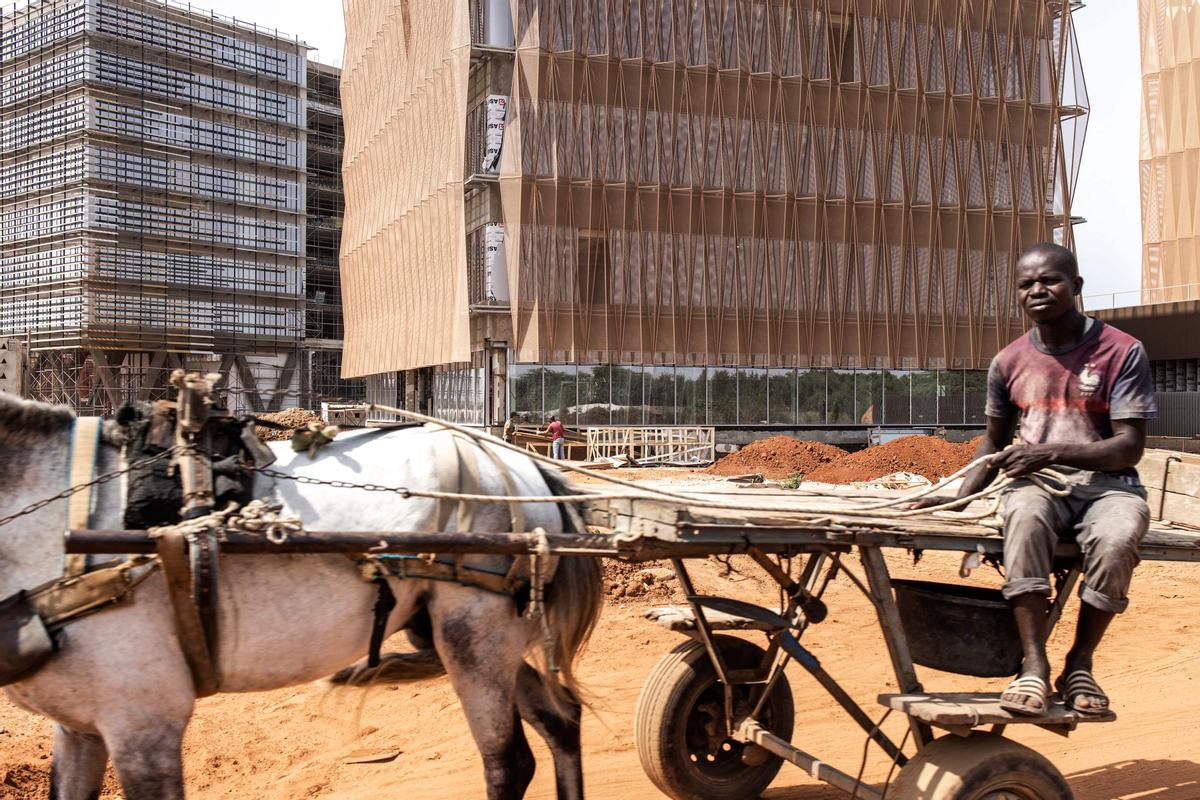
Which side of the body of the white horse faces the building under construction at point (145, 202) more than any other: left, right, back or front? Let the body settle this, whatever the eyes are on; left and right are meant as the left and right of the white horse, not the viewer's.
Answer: right

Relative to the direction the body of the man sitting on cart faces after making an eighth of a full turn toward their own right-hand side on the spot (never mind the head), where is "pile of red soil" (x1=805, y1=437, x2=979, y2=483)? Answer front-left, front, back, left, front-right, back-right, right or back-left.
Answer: back-right

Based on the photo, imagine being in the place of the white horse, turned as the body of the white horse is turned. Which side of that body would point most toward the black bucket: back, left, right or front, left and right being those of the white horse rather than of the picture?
back

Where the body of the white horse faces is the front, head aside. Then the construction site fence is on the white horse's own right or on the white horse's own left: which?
on the white horse's own right

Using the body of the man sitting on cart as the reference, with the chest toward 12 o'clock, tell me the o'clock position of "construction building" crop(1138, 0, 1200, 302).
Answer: The construction building is roughly at 6 o'clock from the man sitting on cart.

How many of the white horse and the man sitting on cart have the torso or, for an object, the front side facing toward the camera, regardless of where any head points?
1

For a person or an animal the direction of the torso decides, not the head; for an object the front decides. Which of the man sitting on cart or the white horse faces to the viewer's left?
the white horse

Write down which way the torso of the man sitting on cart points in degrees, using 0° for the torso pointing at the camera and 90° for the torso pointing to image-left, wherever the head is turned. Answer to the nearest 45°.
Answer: approximately 0°

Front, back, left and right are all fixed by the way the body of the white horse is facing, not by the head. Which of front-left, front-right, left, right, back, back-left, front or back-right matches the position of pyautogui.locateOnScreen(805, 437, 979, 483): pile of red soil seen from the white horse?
back-right

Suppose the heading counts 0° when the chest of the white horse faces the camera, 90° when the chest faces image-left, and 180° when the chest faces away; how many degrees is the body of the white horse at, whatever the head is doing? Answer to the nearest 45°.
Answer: approximately 90°
